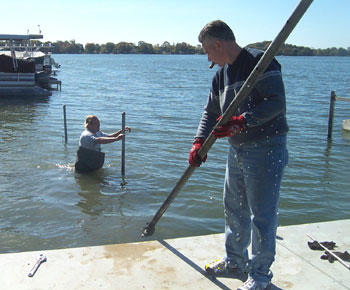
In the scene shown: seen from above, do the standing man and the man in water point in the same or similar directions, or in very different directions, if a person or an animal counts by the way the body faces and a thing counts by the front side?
very different directions

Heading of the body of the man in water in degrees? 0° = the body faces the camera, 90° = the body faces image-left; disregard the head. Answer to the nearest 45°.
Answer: approximately 270°

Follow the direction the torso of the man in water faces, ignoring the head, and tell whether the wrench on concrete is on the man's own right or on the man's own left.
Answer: on the man's own right

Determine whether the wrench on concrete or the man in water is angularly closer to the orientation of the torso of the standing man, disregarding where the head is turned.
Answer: the wrench on concrete

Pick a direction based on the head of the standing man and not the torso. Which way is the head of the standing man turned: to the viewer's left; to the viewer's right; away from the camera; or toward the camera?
to the viewer's left

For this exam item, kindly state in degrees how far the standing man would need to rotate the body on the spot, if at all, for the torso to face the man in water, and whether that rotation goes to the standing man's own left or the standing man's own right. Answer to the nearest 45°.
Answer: approximately 90° to the standing man's own right

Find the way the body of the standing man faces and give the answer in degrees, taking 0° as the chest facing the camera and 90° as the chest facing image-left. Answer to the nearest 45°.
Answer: approximately 45°
